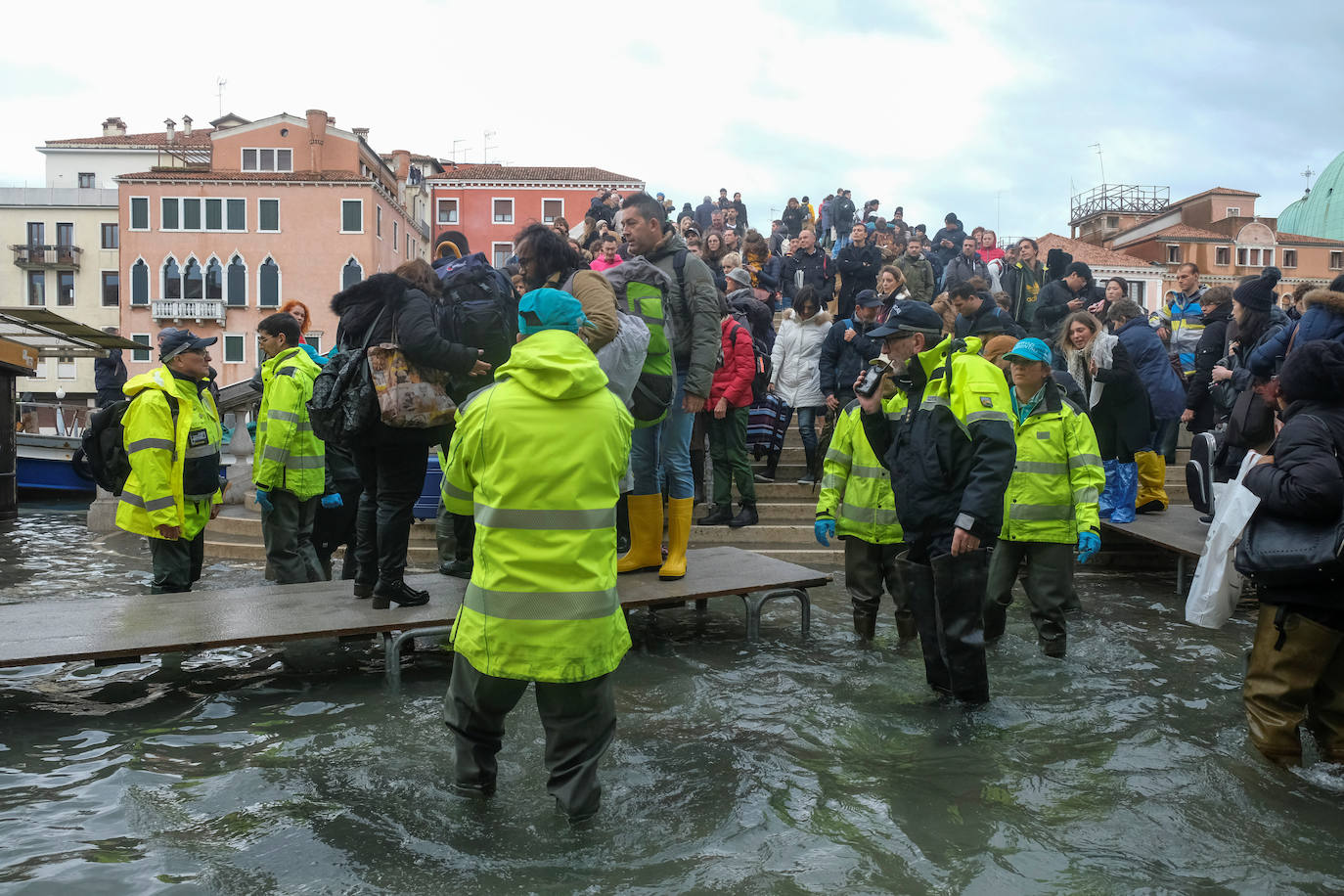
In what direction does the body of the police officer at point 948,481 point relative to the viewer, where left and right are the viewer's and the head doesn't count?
facing to the left of the viewer

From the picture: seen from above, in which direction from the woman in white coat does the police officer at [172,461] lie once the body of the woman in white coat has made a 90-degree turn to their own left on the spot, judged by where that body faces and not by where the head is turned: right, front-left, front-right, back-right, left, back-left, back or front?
back-right

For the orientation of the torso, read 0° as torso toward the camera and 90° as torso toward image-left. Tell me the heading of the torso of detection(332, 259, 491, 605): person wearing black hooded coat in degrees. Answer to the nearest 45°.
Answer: approximately 270°

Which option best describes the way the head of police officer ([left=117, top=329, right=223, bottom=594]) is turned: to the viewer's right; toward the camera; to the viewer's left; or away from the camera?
to the viewer's right

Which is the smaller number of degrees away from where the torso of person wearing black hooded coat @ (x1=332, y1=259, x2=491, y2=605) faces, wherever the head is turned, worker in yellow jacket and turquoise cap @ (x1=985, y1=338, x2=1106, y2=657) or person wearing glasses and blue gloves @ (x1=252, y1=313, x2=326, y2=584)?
the worker in yellow jacket and turquoise cap

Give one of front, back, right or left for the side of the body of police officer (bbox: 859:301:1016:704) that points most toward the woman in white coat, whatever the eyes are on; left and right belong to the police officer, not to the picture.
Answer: right

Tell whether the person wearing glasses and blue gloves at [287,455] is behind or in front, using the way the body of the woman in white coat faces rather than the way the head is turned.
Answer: in front

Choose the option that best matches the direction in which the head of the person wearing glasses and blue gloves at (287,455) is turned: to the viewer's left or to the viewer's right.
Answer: to the viewer's left

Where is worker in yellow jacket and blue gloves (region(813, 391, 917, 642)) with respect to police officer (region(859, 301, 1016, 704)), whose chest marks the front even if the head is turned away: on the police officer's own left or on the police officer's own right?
on the police officer's own right

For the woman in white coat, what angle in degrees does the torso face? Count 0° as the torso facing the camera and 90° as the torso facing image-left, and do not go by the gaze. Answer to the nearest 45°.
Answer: approximately 0°
